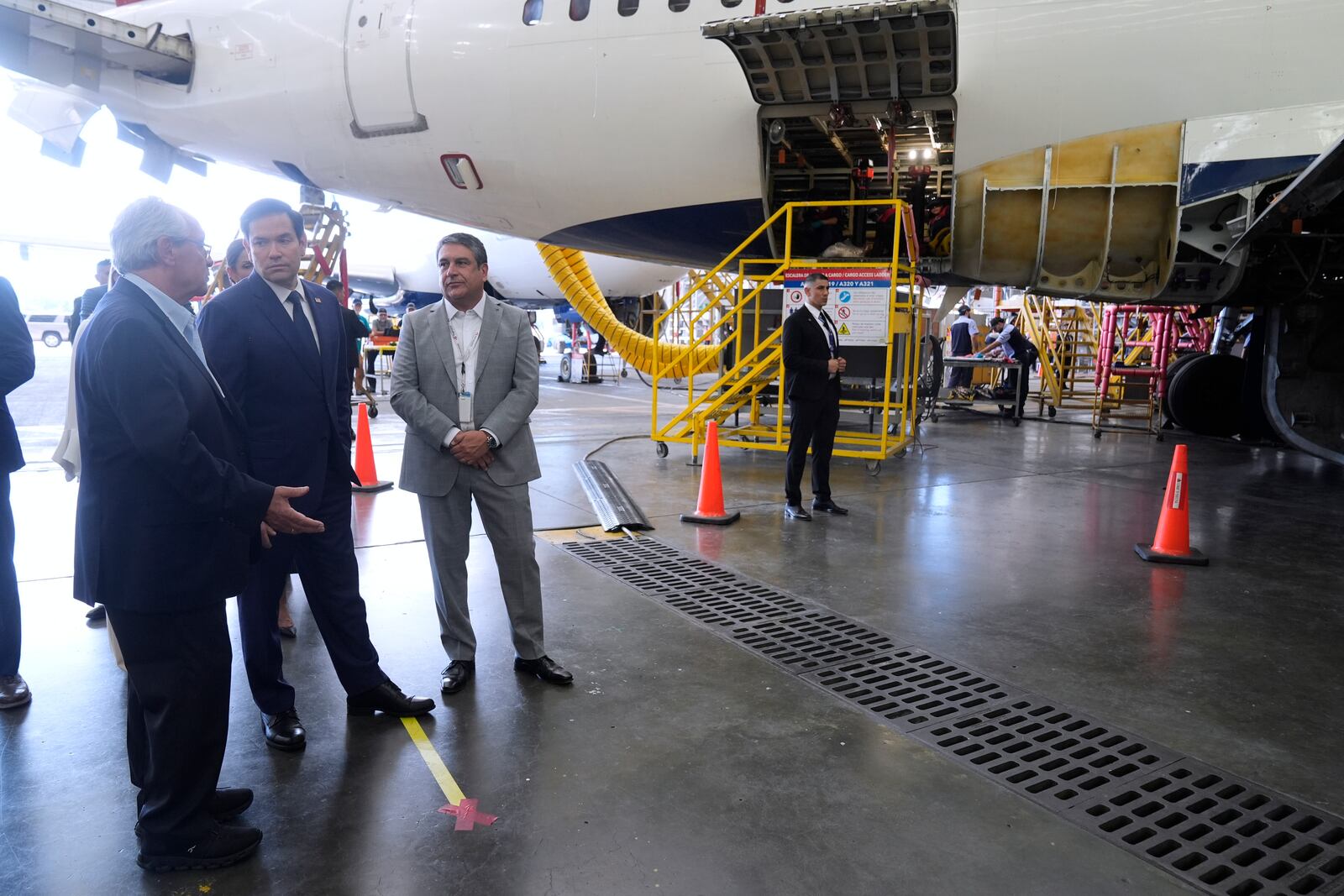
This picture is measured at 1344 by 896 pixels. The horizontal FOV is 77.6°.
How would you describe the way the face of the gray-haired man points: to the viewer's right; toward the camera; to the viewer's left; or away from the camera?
to the viewer's right

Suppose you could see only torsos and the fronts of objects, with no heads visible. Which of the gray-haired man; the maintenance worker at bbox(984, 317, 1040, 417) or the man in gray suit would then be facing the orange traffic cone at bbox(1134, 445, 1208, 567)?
the gray-haired man

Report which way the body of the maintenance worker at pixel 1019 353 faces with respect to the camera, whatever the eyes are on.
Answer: to the viewer's left

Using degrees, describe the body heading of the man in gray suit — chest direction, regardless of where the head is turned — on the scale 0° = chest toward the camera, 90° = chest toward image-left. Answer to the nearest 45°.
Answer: approximately 0°

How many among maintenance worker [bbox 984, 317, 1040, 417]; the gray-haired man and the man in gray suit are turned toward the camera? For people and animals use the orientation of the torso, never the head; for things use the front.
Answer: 1

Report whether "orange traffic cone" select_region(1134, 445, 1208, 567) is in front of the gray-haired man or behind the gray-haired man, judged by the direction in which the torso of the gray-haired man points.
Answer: in front

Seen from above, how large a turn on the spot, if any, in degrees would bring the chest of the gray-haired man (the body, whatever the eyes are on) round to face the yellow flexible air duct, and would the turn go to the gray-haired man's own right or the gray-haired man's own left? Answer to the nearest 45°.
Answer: approximately 45° to the gray-haired man's own left

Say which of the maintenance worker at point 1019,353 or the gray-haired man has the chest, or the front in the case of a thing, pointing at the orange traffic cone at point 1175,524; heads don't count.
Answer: the gray-haired man

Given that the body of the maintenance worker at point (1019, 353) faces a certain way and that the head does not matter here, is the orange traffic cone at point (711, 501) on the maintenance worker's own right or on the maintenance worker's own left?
on the maintenance worker's own left

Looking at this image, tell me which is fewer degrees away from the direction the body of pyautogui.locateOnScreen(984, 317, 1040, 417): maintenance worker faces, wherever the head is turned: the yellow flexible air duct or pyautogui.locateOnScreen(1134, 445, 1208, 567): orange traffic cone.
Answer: the yellow flexible air duct

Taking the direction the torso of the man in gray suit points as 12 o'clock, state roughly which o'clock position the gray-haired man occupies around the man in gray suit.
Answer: The gray-haired man is roughly at 1 o'clock from the man in gray suit.

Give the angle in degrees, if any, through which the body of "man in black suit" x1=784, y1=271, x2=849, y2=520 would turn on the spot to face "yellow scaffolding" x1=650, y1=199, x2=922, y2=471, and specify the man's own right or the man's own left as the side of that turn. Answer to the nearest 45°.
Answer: approximately 135° to the man's own left

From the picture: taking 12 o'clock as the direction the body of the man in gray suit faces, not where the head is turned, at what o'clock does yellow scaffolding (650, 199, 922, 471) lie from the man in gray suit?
The yellow scaffolding is roughly at 7 o'clock from the man in gray suit.

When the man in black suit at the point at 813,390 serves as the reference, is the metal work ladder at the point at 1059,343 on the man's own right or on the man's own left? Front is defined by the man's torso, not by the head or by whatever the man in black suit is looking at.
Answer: on the man's own left
